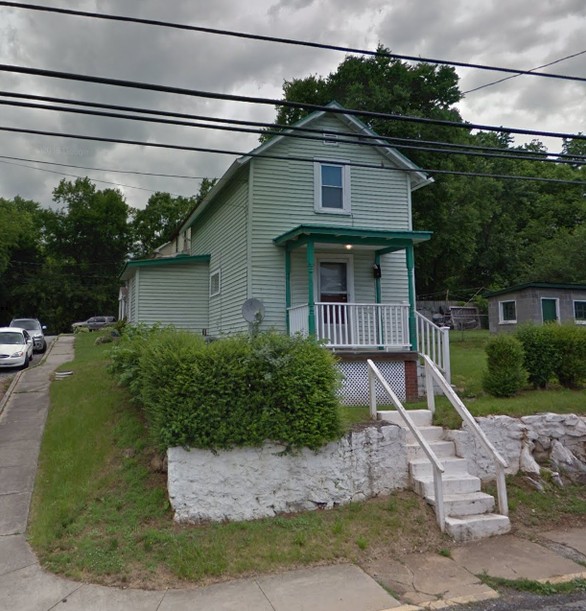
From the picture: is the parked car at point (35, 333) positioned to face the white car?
yes

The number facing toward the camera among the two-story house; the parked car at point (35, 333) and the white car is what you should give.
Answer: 3

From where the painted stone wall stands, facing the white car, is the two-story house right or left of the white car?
right

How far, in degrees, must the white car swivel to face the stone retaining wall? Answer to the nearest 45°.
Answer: approximately 45° to its left

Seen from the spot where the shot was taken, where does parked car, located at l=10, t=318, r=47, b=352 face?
facing the viewer

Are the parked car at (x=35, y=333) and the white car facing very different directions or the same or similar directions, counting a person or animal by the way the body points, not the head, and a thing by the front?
same or similar directions

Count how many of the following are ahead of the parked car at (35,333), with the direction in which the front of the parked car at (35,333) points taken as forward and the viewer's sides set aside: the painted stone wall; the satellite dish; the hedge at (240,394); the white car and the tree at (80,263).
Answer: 4

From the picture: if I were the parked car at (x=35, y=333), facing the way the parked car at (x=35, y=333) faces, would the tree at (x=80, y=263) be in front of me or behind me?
behind

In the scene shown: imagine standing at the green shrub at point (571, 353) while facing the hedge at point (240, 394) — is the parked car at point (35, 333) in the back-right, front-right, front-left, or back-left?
front-right

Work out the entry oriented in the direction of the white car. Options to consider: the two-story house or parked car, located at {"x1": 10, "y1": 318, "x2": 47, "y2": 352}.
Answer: the parked car

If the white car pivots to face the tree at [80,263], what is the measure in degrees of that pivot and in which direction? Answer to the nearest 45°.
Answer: approximately 180°

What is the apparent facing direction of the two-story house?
toward the camera

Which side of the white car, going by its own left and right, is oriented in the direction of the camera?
front

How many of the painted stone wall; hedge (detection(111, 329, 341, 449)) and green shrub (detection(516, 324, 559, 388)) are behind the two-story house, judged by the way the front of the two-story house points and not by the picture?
0
